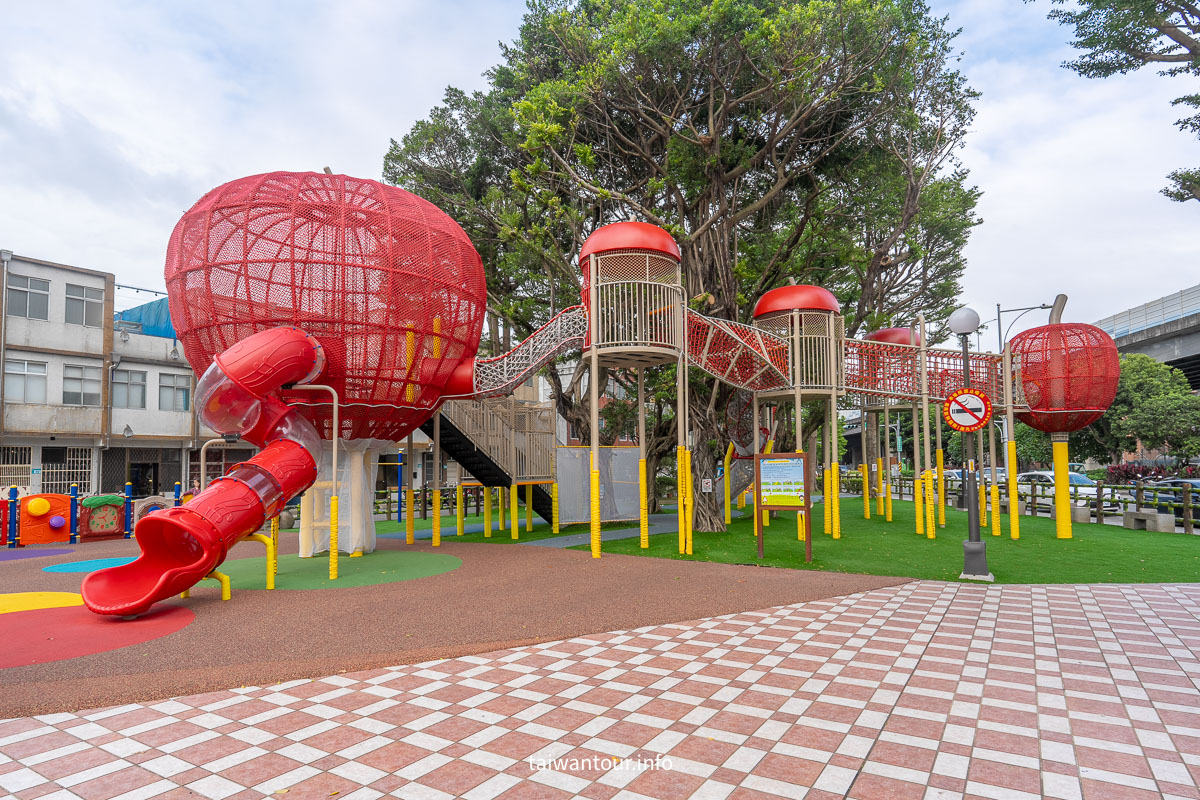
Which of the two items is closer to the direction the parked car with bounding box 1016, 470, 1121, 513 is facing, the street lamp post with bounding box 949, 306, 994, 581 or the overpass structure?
the street lamp post

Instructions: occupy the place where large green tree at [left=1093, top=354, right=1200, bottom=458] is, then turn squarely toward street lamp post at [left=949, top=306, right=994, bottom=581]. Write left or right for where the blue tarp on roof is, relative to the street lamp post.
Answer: right

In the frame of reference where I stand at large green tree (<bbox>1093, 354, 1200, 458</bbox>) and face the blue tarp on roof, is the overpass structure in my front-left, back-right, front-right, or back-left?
back-right

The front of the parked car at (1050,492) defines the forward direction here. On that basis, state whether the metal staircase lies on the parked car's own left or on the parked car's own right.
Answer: on the parked car's own right

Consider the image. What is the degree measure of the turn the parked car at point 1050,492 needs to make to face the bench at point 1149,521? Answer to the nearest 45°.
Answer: approximately 45° to its right

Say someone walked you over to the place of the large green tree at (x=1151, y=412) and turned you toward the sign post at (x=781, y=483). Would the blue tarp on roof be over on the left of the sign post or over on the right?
right

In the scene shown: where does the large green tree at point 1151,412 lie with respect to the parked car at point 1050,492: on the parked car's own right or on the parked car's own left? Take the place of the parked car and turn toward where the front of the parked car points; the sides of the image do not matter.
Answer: on the parked car's own left

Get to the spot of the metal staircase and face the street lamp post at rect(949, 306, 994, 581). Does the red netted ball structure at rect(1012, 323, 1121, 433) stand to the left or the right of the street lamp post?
left
